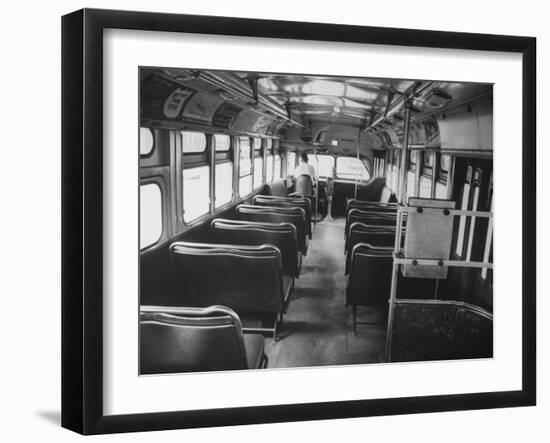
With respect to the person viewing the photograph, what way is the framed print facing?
facing the viewer and to the right of the viewer
